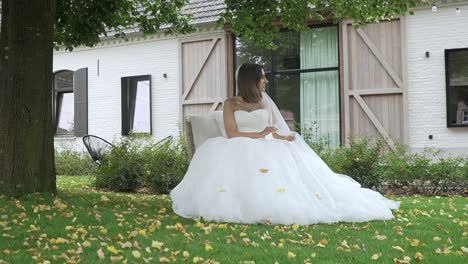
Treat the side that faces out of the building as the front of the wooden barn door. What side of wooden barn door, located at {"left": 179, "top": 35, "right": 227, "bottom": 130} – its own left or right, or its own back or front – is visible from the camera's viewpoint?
front

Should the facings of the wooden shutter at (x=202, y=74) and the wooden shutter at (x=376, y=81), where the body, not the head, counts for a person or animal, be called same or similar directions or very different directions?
same or similar directions

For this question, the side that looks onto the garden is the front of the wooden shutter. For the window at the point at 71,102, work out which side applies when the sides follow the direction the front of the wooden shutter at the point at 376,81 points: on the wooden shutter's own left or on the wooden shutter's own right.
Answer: on the wooden shutter's own right

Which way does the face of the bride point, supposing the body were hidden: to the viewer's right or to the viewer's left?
to the viewer's right

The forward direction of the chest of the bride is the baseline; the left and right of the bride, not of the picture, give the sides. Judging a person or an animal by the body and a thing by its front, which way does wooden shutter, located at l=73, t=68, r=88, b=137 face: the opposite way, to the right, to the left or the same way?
the same way

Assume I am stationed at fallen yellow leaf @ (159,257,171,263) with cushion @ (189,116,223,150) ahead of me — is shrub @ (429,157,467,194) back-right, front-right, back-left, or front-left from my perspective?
front-right

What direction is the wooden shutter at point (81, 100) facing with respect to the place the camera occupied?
facing the viewer

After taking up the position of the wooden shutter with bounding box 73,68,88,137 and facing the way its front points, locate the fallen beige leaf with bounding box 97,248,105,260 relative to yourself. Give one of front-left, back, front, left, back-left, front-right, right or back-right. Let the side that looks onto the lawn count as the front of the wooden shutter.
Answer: front

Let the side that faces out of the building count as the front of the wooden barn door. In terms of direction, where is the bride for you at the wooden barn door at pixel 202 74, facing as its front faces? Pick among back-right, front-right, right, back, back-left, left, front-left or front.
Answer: front

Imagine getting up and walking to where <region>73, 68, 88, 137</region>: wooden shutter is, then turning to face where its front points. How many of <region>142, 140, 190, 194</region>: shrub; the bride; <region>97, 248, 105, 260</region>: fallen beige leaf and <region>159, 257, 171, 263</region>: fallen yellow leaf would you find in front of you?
4

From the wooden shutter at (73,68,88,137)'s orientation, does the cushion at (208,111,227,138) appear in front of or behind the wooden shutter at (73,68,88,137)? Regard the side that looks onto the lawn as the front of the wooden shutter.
in front

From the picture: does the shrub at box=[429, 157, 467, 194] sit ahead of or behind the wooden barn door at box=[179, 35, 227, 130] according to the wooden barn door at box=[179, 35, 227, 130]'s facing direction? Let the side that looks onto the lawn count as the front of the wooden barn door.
ahead

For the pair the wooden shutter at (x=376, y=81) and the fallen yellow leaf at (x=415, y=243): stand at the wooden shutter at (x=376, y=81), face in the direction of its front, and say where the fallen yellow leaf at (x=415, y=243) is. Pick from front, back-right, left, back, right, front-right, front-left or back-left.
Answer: front

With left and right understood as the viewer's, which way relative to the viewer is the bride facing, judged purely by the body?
facing the viewer and to the right of the viewer

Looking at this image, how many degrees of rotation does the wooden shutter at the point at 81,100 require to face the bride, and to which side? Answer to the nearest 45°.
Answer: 0° — it already faces them

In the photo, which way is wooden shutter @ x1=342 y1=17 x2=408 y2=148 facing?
toward the camera

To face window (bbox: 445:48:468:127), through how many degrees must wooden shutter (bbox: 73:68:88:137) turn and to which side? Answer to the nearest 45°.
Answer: approximately 45° to its left
